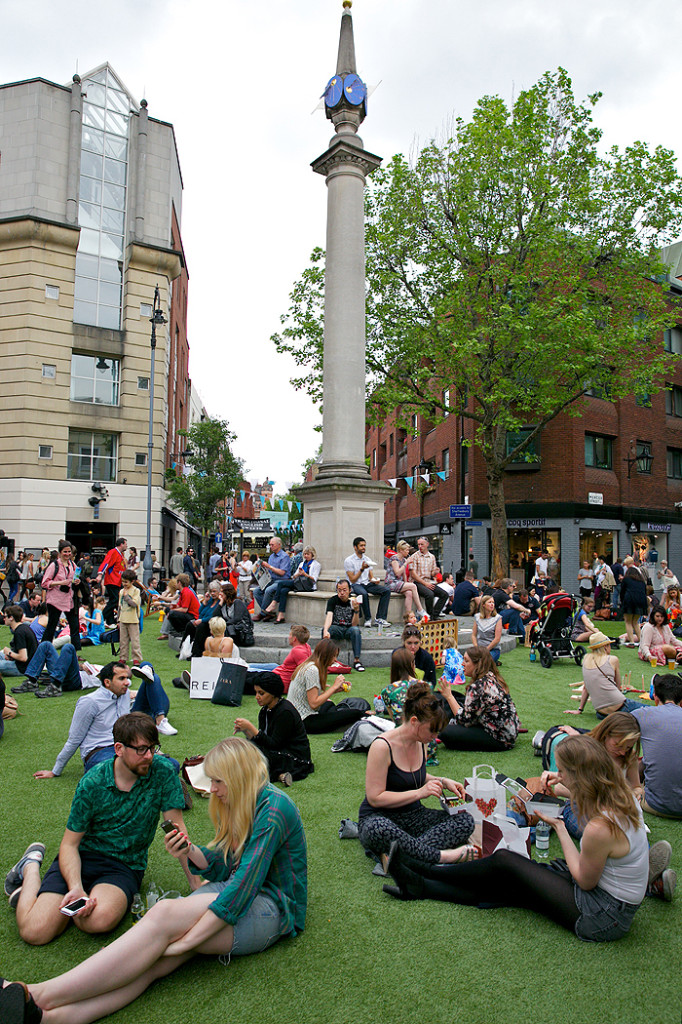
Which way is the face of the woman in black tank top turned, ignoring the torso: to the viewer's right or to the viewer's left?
to the viewer's right

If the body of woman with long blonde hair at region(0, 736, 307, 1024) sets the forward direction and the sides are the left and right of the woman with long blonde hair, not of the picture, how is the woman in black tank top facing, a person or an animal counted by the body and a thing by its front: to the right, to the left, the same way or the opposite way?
to the left

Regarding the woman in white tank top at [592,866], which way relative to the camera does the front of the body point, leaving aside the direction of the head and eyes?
to the viewer's left

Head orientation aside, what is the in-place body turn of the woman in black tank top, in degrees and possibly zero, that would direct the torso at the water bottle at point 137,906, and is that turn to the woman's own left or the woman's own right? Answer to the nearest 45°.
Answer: approximately 90° to the woman's own right

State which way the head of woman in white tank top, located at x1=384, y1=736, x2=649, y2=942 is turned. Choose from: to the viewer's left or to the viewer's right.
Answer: to the viewer's left

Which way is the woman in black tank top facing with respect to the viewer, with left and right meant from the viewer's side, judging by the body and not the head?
facing the viewer and to the right of the viewer

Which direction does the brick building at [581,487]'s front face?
toward the camera

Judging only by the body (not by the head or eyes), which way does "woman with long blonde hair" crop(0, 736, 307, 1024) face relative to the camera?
to the viewer's left

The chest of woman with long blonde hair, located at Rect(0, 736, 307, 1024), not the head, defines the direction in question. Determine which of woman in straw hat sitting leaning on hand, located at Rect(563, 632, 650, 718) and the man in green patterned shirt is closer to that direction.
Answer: the man in green patterned shirt

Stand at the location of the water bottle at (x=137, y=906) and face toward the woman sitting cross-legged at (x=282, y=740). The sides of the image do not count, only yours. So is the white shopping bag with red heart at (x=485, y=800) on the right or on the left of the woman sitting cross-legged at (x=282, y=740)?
right

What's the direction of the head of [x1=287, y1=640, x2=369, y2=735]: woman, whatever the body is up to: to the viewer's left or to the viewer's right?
to the viewer's right

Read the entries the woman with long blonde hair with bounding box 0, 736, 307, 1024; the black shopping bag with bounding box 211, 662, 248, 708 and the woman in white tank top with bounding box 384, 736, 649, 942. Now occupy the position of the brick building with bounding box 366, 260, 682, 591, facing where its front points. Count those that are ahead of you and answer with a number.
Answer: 3
